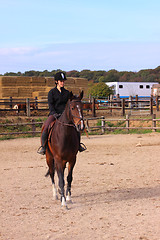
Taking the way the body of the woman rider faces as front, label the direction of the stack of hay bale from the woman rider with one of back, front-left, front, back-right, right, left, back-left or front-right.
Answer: back

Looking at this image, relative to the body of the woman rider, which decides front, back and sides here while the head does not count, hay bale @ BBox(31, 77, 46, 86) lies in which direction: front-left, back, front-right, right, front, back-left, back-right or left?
back

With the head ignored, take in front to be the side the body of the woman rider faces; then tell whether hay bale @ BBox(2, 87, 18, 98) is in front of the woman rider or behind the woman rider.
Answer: behind

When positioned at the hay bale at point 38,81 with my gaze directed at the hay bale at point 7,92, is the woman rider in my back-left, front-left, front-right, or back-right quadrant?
front-left

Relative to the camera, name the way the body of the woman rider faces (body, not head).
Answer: toward the camera
